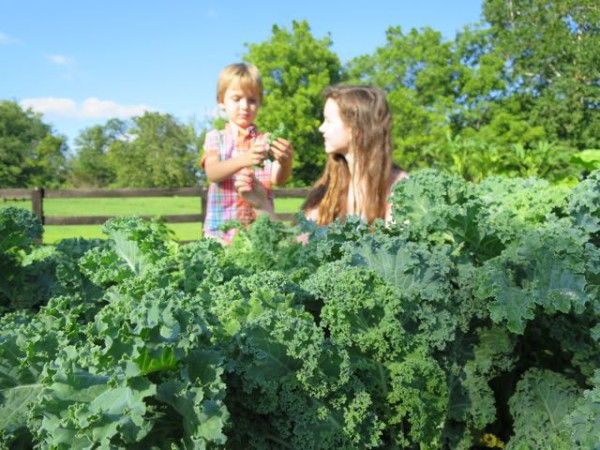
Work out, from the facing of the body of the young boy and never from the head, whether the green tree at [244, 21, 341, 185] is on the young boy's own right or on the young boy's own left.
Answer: on the young boy's own left

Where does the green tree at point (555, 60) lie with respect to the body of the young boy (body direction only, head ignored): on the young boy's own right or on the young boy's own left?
on the young boy's own left

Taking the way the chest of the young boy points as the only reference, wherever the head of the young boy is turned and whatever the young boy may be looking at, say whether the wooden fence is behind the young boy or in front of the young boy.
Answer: behind

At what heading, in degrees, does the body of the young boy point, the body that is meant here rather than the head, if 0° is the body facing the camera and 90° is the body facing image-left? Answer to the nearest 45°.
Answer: approximately 315°

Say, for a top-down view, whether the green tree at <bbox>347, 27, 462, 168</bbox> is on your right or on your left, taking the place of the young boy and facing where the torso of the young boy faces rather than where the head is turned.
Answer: on your left
